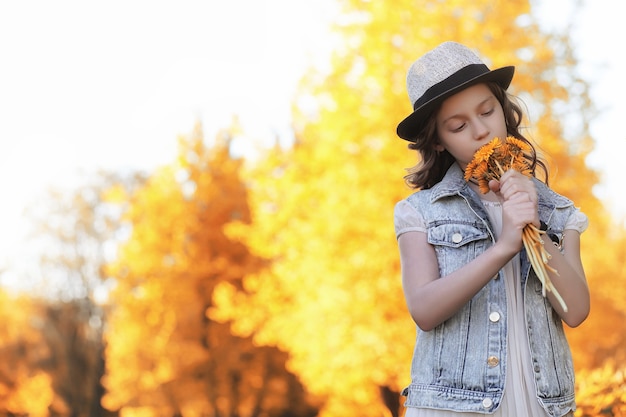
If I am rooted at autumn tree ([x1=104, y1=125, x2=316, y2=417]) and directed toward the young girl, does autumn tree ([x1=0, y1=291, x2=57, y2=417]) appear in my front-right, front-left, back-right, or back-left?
back-right

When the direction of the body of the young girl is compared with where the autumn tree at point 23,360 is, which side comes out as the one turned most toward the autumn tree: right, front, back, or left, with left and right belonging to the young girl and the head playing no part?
back

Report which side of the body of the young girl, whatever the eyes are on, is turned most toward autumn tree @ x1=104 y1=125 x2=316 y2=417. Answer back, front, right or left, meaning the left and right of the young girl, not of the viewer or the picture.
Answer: back

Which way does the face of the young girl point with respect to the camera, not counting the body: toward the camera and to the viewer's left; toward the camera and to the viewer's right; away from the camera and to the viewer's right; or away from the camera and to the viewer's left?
toward the camera and to the viewer's right

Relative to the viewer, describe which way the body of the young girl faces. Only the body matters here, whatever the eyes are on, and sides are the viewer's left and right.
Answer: facing the viewer and to the right of the viewer

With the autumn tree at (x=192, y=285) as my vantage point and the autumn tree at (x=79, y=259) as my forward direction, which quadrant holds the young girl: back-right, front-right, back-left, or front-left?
back-left

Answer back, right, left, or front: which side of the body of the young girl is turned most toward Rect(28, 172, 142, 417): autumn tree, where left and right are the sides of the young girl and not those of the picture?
back
